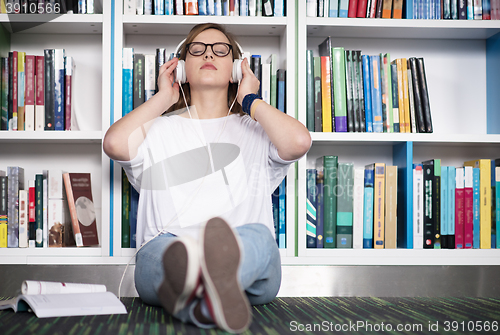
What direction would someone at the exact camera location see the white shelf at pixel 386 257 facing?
facing the viewer

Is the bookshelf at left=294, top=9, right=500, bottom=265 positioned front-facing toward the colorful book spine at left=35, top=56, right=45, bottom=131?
no

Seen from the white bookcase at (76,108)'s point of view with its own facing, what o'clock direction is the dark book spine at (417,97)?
The dark book spine is roughly at 10 o'clock from the white bookcase.

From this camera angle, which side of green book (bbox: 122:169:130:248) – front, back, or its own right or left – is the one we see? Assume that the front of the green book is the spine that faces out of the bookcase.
front

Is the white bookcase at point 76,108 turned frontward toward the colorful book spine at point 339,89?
no

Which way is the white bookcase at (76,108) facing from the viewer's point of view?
toward the camera

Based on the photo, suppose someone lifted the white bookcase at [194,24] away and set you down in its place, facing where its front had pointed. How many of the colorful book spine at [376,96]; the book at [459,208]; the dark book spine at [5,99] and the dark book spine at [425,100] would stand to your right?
1

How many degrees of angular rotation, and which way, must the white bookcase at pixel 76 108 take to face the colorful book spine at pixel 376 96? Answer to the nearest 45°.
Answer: approximately 45° to its left

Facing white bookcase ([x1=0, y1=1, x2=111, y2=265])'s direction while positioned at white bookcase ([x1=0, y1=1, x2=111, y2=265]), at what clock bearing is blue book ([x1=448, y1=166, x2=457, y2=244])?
The blue book is roughly at 10 o'clock from the white bookcase.

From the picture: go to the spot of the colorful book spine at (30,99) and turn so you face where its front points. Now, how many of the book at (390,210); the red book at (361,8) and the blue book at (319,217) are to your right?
0

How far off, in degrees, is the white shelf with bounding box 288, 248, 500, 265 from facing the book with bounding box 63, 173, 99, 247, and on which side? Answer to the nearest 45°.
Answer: approximately 90° to its right

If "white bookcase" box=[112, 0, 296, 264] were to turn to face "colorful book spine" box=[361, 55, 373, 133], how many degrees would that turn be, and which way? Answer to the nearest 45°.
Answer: approximately 90° to its left
